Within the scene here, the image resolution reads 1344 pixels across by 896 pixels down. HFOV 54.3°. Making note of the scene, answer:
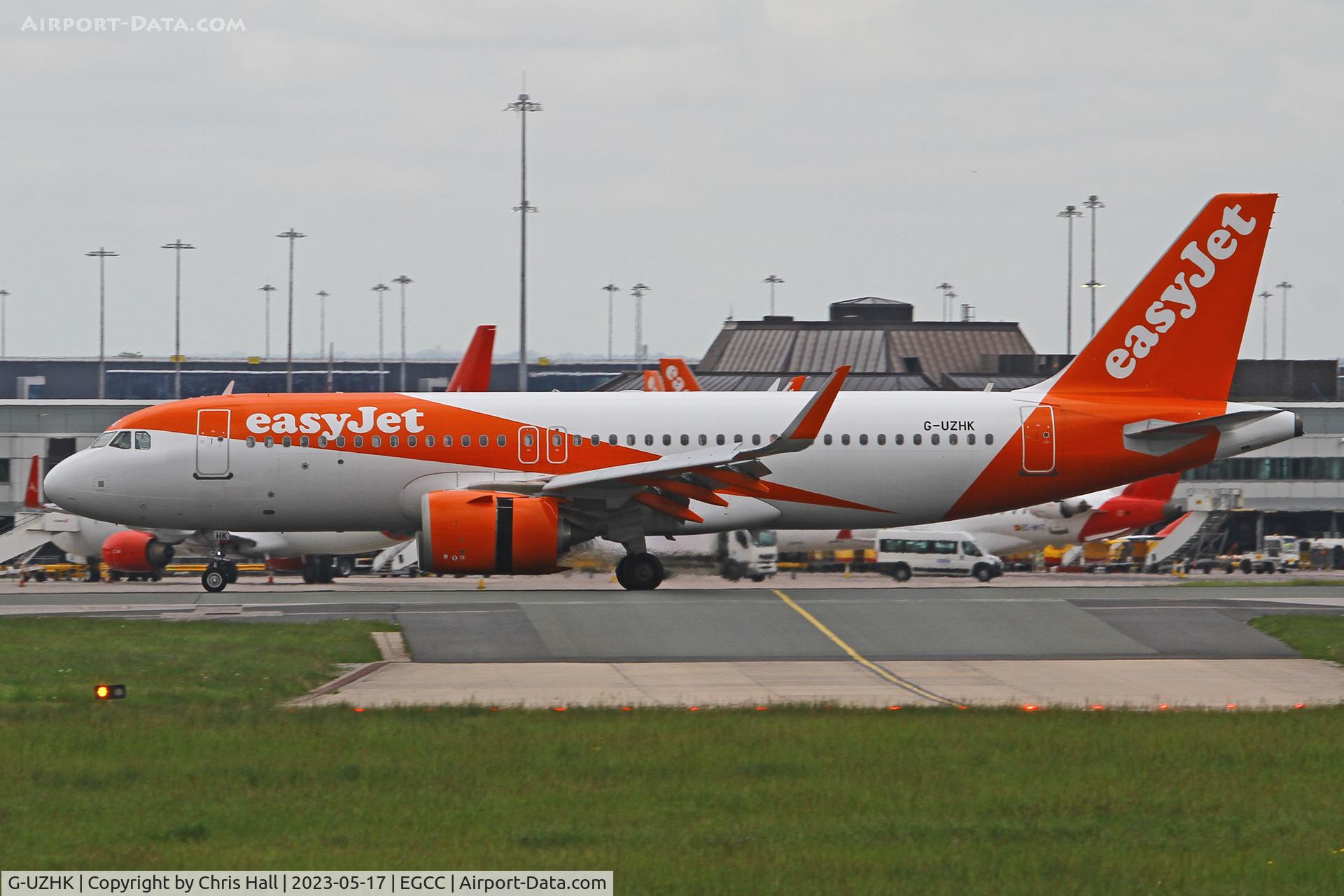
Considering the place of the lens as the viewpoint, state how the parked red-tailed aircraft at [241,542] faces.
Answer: facing away from the viewer and to the left of the viewer

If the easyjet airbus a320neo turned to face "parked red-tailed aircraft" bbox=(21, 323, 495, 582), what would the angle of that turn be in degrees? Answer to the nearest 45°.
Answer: approximately 45° to its right

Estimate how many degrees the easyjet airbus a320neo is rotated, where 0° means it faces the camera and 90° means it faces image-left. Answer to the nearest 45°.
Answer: approximately 90°

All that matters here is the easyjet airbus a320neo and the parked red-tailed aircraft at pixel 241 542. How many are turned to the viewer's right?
0
